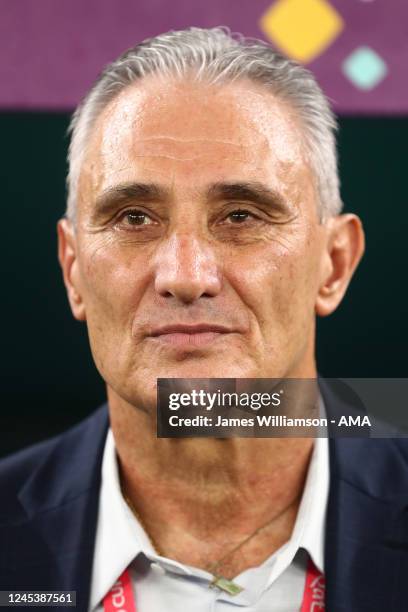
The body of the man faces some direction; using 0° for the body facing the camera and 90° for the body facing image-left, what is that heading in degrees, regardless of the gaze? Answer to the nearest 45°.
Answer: approximately 0°
